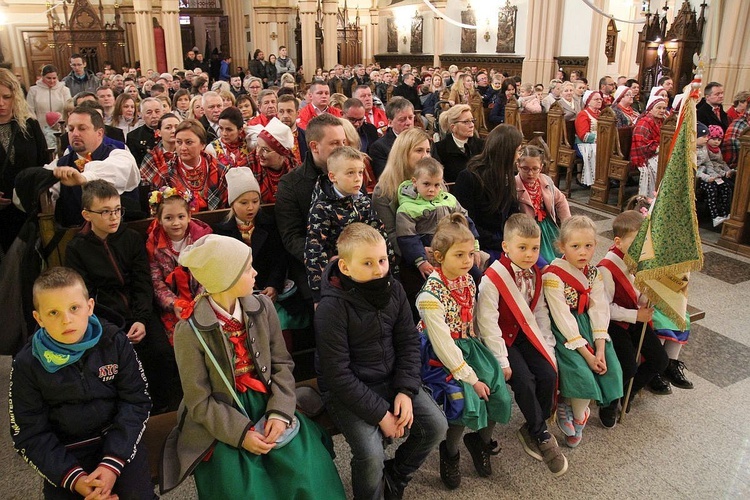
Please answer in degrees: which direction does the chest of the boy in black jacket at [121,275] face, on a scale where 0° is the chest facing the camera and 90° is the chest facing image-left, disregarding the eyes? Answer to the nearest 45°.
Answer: approximately 315°

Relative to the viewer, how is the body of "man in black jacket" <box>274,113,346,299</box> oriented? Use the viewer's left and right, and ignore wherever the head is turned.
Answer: facing the viewer and to the right of the viewer

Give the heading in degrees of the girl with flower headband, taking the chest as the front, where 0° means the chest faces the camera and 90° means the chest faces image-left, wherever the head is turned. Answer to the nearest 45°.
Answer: approximately 315°

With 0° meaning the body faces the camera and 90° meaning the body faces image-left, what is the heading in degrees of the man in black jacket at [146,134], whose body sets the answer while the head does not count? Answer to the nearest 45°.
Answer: approximately 315°

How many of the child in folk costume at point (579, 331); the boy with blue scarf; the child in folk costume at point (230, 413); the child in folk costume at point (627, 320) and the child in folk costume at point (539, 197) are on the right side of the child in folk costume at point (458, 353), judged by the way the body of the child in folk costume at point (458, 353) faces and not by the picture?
2

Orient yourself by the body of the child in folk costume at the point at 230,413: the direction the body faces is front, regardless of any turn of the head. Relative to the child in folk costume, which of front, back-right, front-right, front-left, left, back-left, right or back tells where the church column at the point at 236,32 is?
back-left

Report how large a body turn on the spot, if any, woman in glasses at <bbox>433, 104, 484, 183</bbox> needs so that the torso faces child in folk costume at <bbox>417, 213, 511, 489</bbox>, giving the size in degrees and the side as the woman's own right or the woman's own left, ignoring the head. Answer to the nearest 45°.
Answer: approximately 45° to the woman's own right

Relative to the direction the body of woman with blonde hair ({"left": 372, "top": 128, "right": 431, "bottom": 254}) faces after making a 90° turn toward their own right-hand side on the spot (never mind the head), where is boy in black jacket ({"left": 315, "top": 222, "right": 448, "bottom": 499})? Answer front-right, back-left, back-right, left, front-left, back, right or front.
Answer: front-left

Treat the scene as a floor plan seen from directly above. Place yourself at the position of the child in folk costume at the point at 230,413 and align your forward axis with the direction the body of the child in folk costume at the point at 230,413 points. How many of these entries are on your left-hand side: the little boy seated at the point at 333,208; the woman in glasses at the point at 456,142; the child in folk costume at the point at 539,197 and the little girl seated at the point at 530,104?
4

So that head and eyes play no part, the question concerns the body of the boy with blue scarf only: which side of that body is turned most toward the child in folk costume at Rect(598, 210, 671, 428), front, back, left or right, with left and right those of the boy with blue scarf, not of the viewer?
left

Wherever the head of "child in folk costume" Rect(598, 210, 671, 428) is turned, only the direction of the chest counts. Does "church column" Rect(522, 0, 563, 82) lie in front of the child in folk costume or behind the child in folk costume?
behind

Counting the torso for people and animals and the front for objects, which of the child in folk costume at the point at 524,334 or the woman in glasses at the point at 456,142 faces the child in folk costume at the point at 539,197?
the woman in glasses
